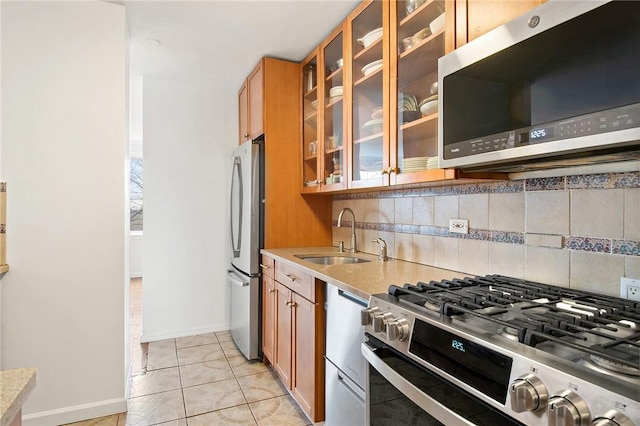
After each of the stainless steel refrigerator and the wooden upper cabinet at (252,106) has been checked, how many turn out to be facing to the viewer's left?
2

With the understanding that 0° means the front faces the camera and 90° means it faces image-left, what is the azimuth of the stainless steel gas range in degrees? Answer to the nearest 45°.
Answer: approximately 45°

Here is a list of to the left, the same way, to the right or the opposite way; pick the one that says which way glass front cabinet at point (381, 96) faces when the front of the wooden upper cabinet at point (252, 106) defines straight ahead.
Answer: the same way

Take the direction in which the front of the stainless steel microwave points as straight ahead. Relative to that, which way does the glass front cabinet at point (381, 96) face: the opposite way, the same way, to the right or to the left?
the same way

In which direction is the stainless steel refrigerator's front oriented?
to the viewer's left

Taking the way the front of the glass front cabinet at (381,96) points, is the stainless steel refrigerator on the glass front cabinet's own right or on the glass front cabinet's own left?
on the glass front cabinet's own right

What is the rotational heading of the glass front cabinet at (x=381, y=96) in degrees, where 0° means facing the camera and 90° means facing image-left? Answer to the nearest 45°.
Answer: approximately 45°

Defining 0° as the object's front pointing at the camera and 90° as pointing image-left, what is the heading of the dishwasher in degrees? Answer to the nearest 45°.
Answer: approximately 45°

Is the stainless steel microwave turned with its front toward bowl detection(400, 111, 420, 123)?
no

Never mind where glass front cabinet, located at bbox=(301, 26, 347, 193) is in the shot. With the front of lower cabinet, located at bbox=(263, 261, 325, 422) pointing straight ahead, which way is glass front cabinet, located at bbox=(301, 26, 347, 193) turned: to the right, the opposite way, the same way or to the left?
the same way

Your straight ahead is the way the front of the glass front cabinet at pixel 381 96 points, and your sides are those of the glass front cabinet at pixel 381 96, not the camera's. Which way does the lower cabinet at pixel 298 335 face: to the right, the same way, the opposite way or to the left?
the same way
